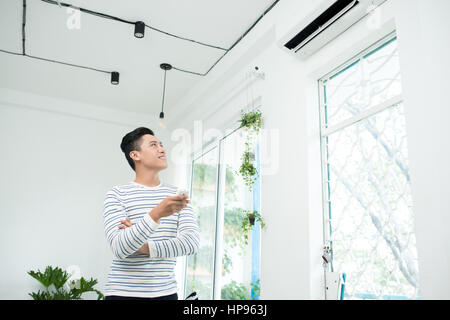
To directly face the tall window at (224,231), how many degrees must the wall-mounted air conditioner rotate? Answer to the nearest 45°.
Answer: approximately 90° to its right

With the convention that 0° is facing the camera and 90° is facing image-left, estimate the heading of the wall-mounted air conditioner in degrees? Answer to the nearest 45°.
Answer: approximately 45°

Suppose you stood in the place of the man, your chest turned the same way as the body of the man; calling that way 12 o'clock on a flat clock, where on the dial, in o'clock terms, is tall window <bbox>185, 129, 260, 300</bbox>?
The tall window is roughly at 8 o'clock from the man.

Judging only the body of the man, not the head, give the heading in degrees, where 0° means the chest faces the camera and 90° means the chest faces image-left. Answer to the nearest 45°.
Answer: approximately 315°

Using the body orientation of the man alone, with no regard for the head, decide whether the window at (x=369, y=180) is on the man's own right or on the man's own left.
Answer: on the man's own left

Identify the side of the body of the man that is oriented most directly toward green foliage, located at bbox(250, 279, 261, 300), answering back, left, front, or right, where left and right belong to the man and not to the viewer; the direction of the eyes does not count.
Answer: left

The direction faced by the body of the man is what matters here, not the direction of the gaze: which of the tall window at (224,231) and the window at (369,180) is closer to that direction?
the window
